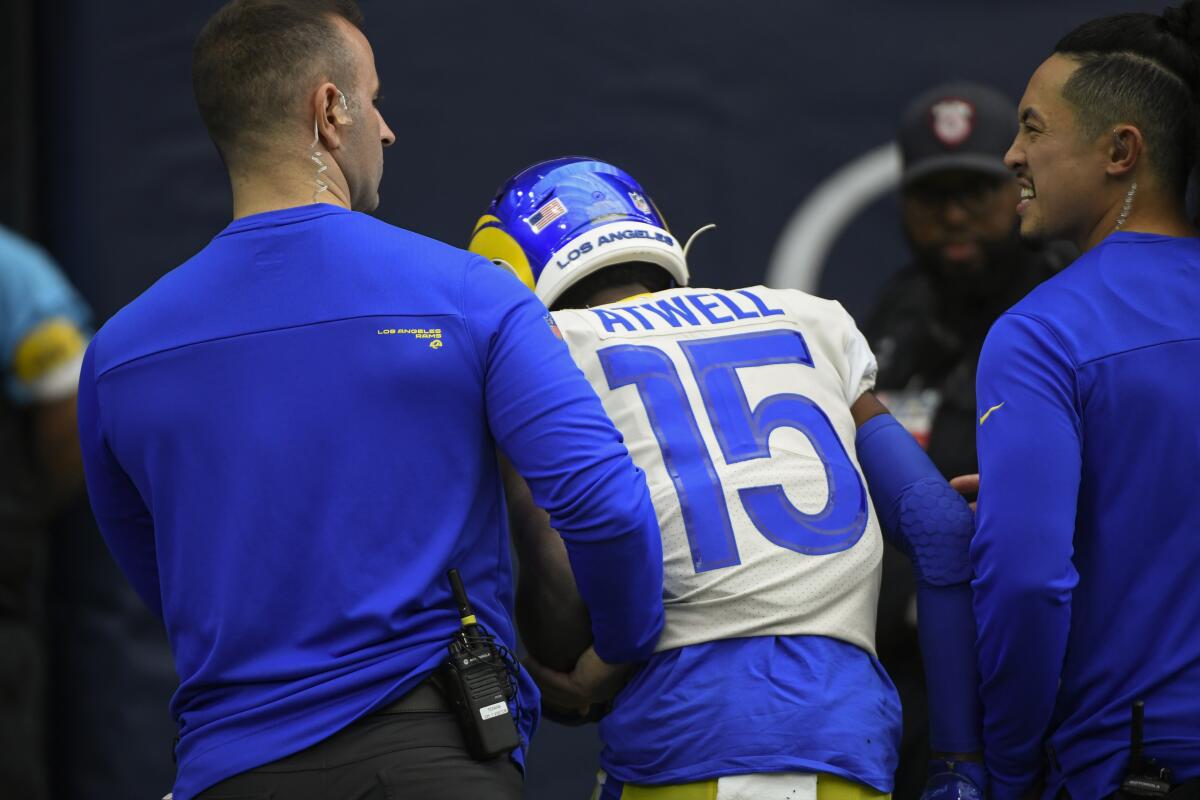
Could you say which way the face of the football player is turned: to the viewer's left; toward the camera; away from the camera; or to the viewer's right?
away from the camera

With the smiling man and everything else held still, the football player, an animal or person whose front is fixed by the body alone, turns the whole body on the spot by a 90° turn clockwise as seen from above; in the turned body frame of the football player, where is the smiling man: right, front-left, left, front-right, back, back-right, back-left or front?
front

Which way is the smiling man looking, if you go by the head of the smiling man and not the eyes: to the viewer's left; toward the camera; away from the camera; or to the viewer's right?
to the viewer's left

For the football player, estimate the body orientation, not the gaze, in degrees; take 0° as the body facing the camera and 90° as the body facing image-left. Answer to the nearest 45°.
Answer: approximately 180°
